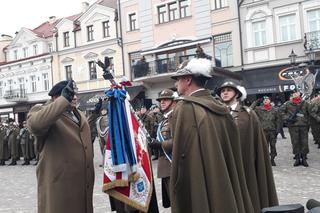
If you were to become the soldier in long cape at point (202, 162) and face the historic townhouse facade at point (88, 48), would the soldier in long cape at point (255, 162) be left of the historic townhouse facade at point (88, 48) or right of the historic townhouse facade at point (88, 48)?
right

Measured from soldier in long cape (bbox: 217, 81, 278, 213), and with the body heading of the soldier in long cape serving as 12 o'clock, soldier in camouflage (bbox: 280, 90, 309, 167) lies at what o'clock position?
The soldier in camouflage is roughly at 5 o'clock from the soldier in long cape.

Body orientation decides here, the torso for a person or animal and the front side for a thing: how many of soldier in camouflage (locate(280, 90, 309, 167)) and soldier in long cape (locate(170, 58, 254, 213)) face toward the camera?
1

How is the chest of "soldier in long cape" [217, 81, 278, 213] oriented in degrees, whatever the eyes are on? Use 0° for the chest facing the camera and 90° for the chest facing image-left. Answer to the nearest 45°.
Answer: approximately 45°

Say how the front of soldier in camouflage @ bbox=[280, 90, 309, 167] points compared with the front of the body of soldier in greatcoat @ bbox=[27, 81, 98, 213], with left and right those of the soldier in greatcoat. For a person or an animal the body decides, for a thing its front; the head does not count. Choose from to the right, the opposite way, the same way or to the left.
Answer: to the right

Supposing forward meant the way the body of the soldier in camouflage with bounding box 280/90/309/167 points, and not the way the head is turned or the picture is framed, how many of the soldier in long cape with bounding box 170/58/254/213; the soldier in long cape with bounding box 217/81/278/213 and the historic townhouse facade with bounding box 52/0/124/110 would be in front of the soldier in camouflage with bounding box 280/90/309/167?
2

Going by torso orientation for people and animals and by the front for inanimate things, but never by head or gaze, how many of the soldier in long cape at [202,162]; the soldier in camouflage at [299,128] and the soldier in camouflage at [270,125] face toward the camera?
2

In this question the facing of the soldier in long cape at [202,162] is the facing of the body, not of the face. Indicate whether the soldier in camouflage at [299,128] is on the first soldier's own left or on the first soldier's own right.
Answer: on the first soldier's own right

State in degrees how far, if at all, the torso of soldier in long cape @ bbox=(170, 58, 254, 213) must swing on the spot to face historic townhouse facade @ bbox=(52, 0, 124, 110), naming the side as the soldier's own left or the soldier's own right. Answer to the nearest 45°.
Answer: approximately 45° to the soldier's own right

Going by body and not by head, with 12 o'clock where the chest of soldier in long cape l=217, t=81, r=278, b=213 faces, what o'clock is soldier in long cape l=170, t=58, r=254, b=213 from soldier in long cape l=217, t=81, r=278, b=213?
soldier in long cape l=170, t=58, r=254, b=213 is roughly at 11 o'clock from soldier in long cape l=217, t=81, r=278, b=213.
